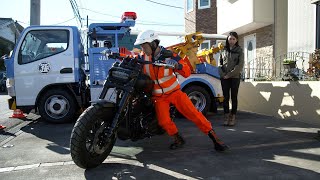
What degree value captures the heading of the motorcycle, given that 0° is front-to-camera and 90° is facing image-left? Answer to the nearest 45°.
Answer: approximately 45°

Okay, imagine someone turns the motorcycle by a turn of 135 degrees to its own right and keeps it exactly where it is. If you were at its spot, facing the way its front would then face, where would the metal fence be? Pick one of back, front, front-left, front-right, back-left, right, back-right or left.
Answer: front-right

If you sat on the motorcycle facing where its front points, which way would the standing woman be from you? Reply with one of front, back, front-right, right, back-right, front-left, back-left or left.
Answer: back

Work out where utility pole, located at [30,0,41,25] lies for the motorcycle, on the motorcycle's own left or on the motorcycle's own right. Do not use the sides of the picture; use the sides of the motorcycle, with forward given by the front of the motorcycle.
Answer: on the motorcycle's own right
